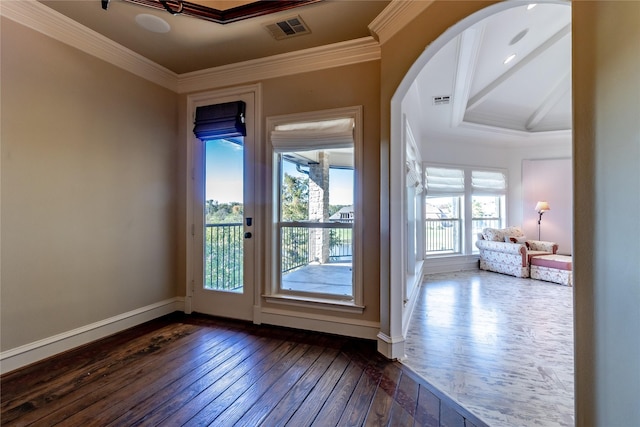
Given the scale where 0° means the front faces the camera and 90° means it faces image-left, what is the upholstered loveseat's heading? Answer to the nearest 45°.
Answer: approximately 315°

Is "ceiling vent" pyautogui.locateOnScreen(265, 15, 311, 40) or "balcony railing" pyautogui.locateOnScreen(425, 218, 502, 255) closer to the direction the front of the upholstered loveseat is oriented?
the ceiling vent

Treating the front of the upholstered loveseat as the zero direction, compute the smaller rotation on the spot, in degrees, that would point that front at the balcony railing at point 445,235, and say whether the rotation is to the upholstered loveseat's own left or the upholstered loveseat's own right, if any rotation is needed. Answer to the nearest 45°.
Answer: approximately 135° to the upholstered loveseat's own right

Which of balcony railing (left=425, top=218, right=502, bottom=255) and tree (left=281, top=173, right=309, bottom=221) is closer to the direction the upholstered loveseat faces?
the tree

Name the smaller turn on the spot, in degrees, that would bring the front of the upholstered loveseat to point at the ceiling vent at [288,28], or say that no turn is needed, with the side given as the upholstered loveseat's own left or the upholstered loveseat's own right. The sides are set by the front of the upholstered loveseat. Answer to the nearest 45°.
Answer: approximately 45° to the upholstered loveseat's own right

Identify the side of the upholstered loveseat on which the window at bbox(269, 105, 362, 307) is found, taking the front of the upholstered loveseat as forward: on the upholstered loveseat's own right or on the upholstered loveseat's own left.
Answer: on the upholstered loveseat's own right

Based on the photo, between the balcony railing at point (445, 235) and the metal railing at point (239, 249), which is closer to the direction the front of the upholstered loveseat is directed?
the metal railing

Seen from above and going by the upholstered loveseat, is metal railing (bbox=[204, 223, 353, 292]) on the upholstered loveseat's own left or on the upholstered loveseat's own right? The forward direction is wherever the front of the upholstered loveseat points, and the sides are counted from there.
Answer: on the upholstered loveseat's own right

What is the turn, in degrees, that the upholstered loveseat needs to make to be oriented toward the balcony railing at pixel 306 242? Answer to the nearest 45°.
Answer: approximately 45° to its right
